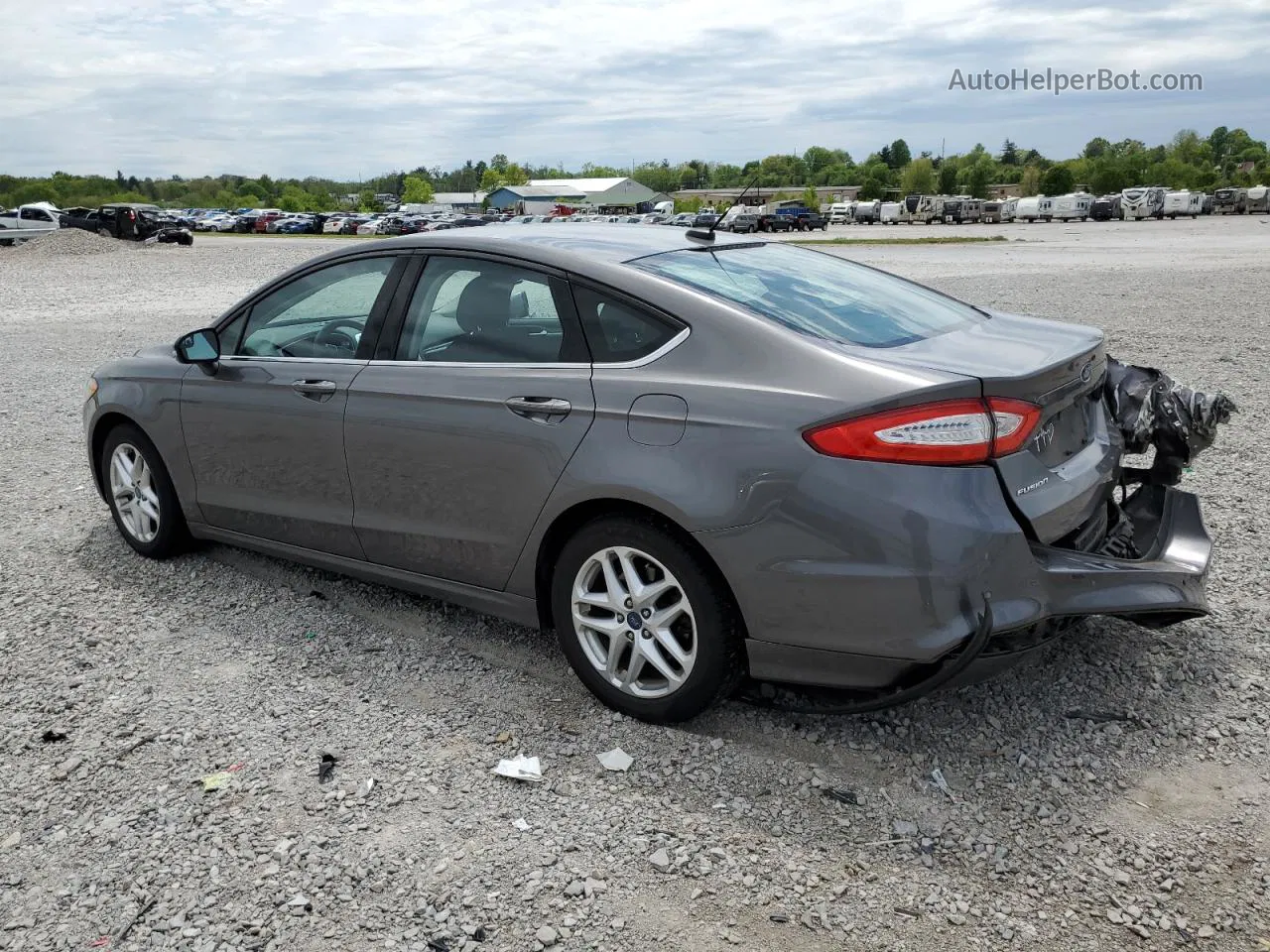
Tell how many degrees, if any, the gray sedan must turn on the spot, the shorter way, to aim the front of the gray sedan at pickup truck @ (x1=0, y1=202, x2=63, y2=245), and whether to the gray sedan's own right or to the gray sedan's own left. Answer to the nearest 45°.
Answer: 0° — it already faces it

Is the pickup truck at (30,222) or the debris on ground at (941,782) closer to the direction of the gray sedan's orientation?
the pickup truck

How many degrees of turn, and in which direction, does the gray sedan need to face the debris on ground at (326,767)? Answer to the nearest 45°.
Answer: approximately 45° to its left

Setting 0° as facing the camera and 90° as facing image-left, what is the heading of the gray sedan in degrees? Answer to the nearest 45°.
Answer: approximately 135°

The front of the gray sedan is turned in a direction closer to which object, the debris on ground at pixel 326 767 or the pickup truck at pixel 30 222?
the pickup truck

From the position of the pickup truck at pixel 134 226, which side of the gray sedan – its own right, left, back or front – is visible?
front
